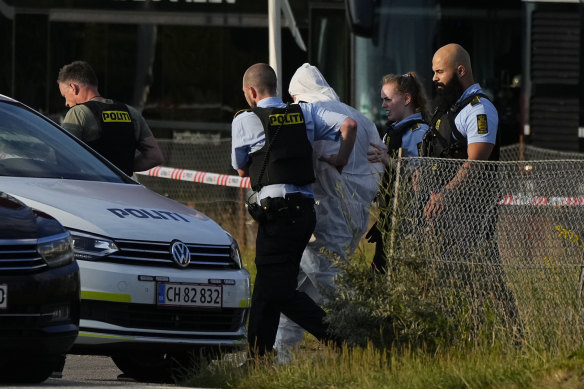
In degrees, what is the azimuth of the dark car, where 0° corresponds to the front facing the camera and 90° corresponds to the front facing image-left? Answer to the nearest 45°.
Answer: approximately 315°

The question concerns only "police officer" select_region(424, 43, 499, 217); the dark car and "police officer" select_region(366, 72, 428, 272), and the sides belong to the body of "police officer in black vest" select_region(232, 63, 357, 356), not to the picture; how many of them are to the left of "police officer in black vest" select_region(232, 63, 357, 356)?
1

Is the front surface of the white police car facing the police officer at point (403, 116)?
no

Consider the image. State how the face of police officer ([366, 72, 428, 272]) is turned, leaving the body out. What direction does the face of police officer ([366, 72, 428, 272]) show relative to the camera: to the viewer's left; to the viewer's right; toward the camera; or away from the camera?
to the viewer's left

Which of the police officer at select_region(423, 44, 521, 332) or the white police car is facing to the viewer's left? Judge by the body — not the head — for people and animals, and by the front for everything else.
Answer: the police officer

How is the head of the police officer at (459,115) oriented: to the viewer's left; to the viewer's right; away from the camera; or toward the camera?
to the viewer's left

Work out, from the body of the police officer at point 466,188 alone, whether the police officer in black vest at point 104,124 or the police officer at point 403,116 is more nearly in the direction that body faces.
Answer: the police officer in black vest

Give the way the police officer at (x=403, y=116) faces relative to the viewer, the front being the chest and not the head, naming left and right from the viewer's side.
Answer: facing to the left of the viewer

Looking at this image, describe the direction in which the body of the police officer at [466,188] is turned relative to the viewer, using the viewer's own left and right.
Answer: facing to the left of the viewer

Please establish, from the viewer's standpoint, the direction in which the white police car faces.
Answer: facing the viewer and to the right of the viewer

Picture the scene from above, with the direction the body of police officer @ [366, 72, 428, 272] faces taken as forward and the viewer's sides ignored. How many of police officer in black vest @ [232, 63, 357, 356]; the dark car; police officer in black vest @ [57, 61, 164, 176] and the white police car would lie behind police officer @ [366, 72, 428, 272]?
0

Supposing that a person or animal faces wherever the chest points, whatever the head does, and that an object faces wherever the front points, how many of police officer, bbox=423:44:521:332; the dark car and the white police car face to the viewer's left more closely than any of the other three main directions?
1
